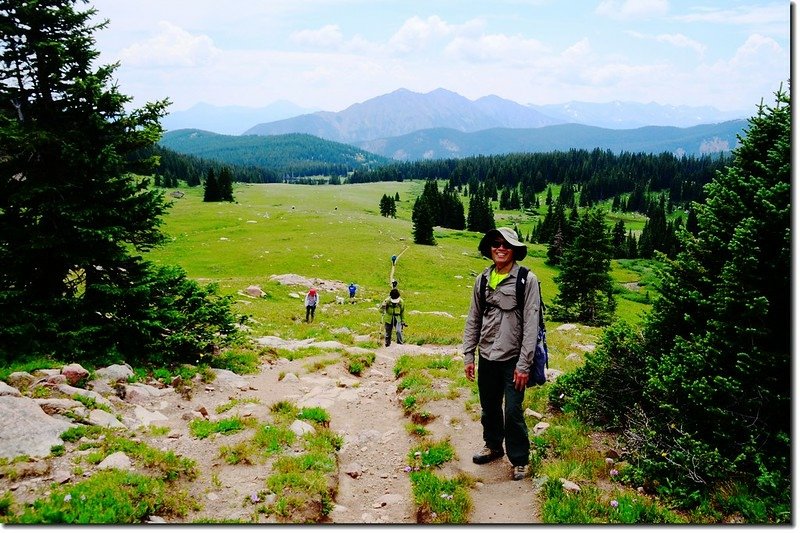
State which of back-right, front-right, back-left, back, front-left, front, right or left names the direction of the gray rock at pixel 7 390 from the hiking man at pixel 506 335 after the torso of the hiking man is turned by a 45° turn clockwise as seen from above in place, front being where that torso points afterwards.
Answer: front

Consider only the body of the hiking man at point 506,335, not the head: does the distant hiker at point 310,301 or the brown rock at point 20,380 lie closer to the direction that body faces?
the brown rock

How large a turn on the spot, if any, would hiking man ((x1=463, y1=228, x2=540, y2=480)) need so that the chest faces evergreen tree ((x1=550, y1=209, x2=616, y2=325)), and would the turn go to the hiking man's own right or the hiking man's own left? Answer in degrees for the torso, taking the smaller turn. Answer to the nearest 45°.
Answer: approximately 135° to the hiking man's own right

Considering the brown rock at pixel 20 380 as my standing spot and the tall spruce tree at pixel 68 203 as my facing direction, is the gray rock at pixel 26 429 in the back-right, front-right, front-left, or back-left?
back-right

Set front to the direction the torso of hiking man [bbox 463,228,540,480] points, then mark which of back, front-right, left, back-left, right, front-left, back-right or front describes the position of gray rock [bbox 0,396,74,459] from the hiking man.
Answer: front-right

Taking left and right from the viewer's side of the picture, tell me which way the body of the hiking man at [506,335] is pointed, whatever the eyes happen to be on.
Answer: facing the viewer and to the left of the viewer

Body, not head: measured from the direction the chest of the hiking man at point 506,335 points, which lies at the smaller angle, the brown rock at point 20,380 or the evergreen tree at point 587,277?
the brown rock
